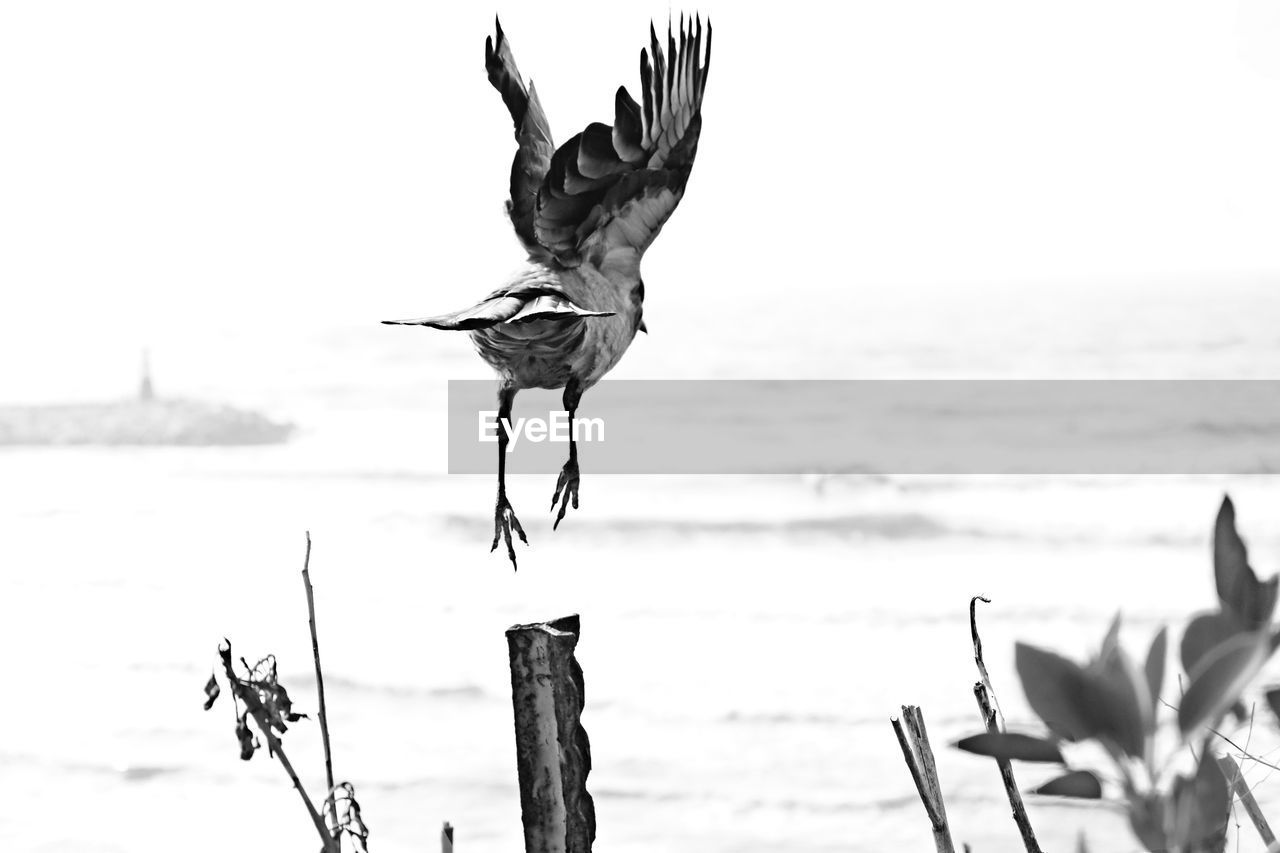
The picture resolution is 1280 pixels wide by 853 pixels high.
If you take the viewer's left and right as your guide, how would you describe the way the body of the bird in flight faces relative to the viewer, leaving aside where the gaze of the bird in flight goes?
facing away from the viewer and to the right of the viewer

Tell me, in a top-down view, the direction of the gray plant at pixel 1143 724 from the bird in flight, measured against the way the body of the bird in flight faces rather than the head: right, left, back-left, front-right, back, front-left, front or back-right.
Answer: back-right

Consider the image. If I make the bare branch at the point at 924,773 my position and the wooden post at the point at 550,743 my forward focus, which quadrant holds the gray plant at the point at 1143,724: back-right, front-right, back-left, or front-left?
back-left
